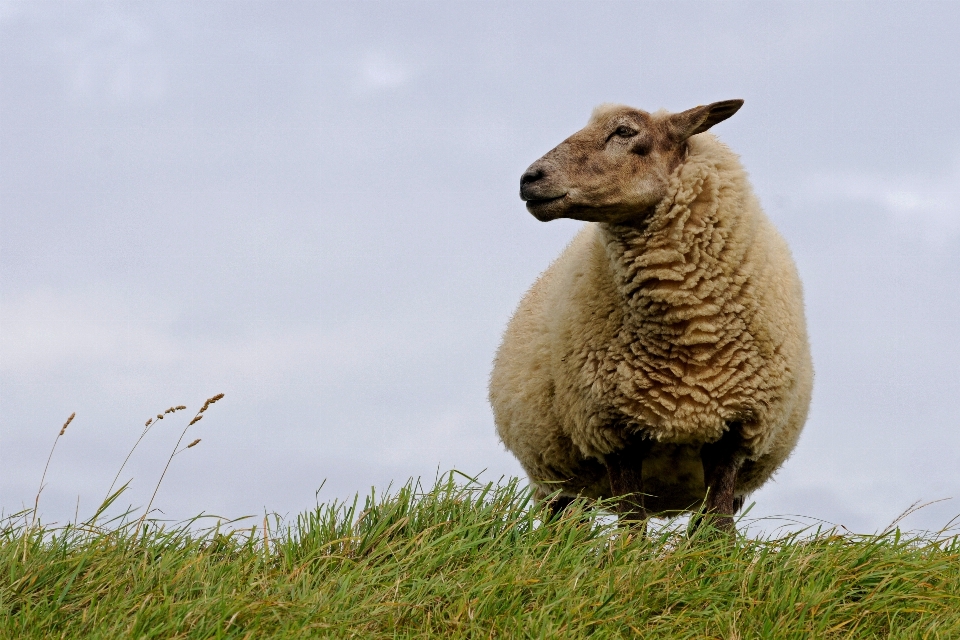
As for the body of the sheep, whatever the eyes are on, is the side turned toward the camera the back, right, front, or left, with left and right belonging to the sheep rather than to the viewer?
front
